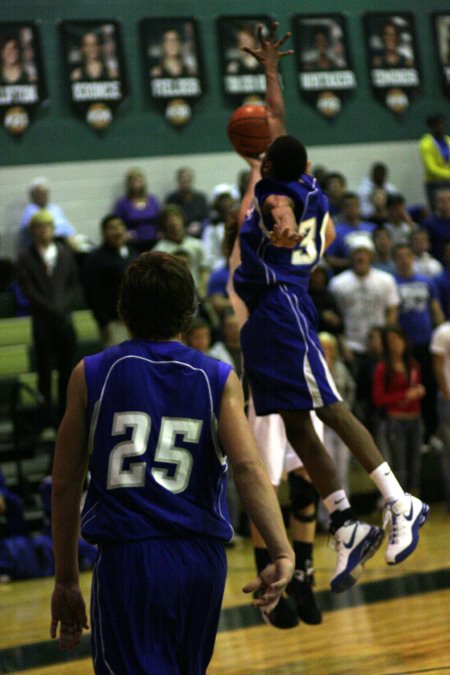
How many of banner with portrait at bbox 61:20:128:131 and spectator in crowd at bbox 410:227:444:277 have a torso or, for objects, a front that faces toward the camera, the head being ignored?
2

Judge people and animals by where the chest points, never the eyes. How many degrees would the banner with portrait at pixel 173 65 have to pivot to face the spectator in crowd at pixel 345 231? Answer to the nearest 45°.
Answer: approximately 45° to its left

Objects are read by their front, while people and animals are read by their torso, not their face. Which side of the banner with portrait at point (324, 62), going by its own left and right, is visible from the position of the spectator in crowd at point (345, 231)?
front

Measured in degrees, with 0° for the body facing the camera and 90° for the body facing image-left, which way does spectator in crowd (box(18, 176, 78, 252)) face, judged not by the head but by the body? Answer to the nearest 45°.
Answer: approximately 0°

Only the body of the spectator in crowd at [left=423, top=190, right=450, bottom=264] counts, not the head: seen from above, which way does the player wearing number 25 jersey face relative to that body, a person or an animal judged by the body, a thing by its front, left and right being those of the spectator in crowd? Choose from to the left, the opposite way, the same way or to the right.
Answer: the opposite way

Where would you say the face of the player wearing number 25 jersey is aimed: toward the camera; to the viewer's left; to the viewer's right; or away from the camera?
away from the camera

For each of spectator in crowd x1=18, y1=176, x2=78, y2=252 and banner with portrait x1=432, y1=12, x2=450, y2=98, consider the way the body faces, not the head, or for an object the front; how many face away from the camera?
0

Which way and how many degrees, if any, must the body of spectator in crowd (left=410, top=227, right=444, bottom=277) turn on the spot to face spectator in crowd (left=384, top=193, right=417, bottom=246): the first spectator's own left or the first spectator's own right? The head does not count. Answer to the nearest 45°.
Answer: approximately 180°

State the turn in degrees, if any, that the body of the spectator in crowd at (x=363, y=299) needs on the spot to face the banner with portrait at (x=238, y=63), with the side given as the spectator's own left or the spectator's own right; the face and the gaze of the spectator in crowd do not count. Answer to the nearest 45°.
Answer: approximately 180°

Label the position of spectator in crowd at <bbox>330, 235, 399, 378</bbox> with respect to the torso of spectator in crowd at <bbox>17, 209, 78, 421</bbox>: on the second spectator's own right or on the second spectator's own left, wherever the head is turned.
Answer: on the second spectator's own left

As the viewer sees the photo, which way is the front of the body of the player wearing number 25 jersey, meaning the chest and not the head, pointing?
away from the camera

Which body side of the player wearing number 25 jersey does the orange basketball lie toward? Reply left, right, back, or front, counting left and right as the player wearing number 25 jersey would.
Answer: front
